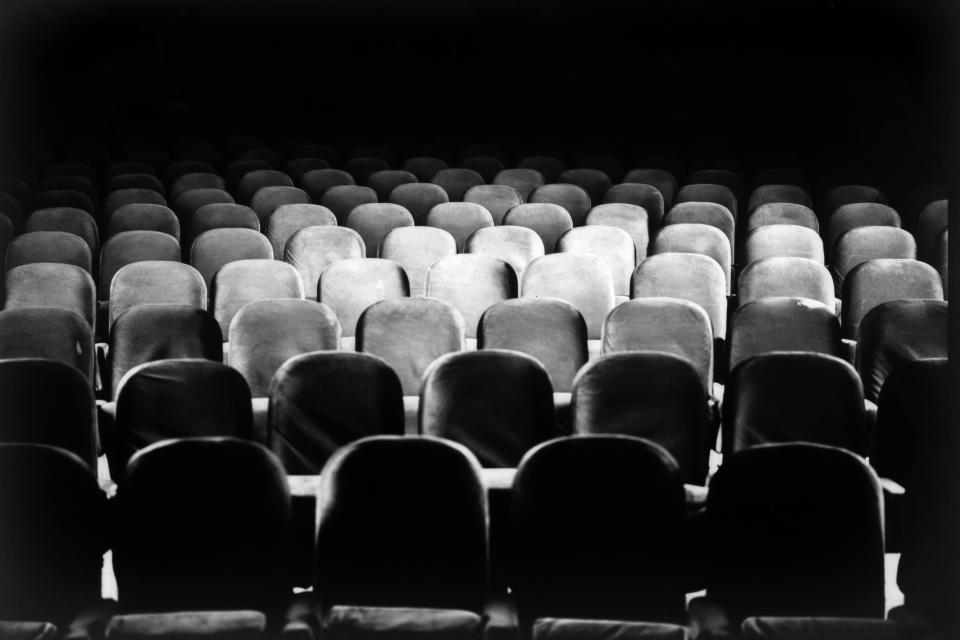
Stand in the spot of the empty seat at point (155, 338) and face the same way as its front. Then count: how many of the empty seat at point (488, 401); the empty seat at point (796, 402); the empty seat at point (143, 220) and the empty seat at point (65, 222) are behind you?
2
